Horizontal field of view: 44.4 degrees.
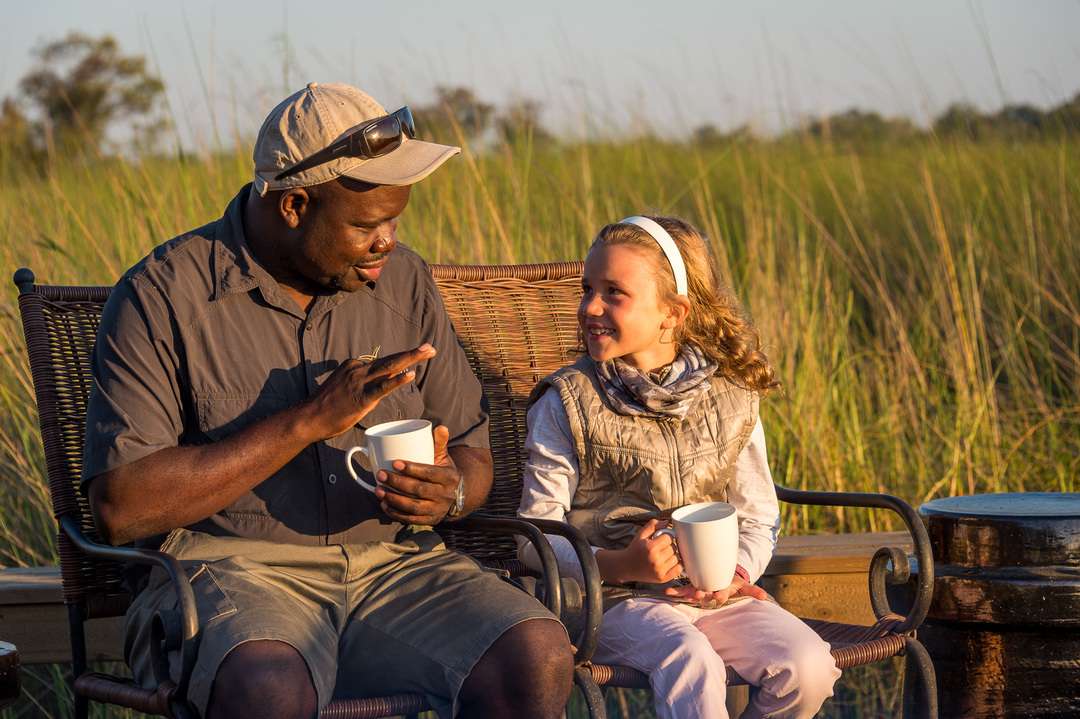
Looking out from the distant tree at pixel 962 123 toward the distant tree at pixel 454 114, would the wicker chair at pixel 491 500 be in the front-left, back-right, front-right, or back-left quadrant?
front-left

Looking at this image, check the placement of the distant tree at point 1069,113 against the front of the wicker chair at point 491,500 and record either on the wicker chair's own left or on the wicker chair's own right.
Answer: on the wicker chair's own left

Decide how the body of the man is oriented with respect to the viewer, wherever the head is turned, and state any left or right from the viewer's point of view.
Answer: facing the viewer and to the right of the viewer

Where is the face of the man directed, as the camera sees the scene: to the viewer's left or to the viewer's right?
to the viewer's right

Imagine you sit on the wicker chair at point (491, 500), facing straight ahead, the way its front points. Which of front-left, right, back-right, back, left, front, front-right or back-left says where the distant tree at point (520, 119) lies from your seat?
back-left

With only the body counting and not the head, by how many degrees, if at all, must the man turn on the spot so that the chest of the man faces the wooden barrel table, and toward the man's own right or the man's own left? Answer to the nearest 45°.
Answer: approximately 45° to the man's own left

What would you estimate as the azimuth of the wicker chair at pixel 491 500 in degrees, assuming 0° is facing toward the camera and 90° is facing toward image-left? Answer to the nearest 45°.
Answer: approximately 315°

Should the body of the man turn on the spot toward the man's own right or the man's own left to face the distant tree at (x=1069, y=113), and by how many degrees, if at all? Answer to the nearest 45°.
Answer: approximately 90° to the man's own left

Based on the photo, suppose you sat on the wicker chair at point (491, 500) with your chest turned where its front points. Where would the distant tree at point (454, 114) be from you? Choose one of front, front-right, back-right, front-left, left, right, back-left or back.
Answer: back-left

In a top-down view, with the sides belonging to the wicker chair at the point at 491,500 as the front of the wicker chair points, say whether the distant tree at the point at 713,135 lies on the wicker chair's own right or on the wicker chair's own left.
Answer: on the wicker chair's own left

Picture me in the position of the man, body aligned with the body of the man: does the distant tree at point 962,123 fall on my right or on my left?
on my left

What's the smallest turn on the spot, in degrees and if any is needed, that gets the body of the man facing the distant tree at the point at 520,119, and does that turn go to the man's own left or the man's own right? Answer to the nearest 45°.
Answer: approximately 135° to the man's own left

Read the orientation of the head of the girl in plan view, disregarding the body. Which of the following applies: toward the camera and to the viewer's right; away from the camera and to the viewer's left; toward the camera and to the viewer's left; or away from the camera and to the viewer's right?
toward the camera and to the viewer's left
